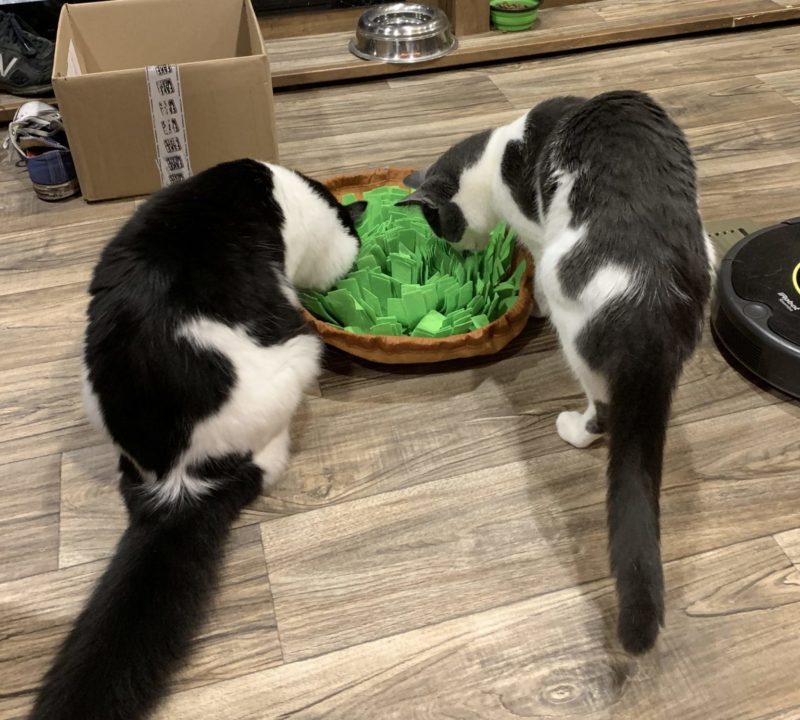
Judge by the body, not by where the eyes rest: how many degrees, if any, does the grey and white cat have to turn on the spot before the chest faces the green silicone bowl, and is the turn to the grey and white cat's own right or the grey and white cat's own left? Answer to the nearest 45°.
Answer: approximately 45° to the grey and white cat's own right

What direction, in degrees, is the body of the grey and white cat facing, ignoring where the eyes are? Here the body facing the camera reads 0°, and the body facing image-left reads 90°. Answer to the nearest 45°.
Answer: approximately 135°

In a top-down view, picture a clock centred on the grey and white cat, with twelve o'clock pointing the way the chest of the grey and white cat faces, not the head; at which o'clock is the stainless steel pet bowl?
The stainless steel pet bowl is roughly at 1 o'clock from the grey and white cat.

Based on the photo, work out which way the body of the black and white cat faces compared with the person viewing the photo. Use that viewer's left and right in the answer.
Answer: facing away from the viewer and to the right of the viewer
